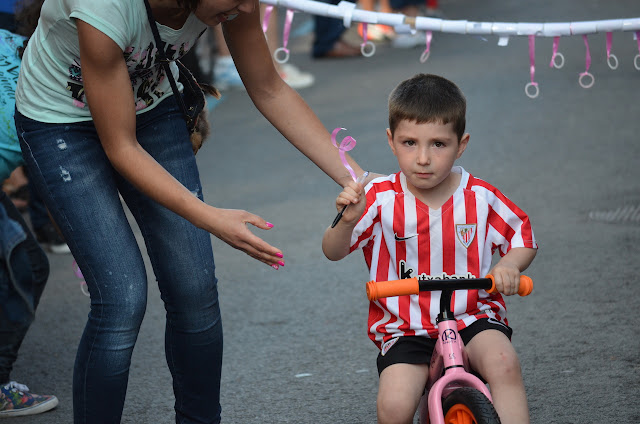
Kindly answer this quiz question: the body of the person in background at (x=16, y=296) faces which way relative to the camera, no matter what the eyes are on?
to the viewer's right

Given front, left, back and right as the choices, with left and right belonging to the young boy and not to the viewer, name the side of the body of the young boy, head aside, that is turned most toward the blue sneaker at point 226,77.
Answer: back

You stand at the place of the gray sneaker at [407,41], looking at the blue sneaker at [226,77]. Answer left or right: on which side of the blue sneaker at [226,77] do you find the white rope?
left

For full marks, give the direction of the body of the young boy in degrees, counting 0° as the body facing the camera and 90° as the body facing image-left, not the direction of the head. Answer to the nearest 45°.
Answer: approximately 0°
